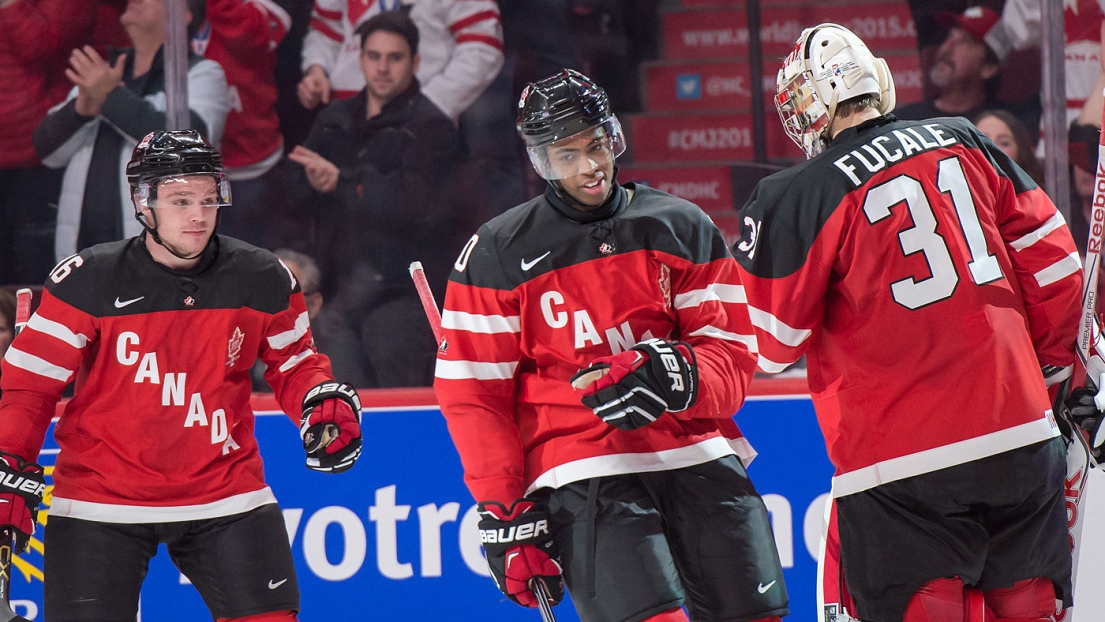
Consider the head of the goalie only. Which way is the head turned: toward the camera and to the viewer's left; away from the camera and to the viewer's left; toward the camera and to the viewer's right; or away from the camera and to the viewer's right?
away from the camera and to the viewer's left

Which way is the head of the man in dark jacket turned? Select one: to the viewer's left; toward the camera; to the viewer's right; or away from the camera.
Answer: toward the camera

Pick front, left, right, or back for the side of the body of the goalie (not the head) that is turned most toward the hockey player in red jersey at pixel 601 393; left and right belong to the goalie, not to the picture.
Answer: left

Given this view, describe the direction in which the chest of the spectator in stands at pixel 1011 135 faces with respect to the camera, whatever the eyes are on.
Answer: toward the camera

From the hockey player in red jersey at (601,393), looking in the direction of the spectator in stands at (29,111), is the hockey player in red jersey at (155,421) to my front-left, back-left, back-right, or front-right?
front-left

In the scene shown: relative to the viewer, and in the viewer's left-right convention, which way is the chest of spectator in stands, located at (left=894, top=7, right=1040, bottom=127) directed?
facing the viewer and to the left of the viewer

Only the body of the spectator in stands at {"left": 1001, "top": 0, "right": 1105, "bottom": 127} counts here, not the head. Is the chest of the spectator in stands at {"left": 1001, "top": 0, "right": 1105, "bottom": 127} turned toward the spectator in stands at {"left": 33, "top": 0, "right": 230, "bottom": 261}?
no

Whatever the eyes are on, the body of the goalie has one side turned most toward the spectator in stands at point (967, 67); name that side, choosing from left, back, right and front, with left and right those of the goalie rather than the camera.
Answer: front

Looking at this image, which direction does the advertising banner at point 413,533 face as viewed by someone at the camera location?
facing the viewer

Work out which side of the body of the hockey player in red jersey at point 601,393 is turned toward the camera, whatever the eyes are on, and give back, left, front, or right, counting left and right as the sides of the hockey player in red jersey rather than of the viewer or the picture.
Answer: front

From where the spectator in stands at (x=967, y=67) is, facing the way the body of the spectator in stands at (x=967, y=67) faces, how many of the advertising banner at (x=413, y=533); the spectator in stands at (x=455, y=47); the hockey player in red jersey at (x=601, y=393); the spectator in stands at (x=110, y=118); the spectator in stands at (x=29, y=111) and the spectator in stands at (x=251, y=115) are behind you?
0

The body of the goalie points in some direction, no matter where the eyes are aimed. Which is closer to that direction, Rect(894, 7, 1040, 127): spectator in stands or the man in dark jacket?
the spectator in stands

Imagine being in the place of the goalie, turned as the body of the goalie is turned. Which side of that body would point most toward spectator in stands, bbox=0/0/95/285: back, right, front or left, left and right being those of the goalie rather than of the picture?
front

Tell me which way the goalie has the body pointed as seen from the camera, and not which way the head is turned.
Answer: away from the camera
